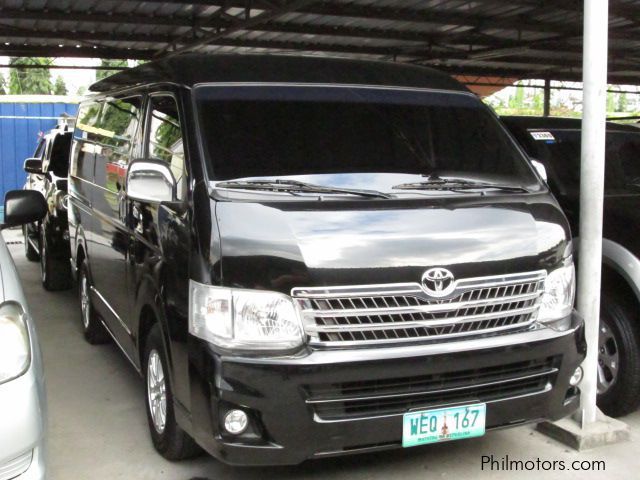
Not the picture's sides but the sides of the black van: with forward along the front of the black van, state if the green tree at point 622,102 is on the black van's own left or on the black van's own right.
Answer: on the black van's own left

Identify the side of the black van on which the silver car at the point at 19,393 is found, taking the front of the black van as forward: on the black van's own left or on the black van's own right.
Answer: on the black van's own right

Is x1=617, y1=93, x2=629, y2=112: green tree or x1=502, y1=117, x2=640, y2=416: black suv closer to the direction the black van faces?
the black suv

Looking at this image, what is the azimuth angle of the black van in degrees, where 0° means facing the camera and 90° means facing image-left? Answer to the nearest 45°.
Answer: approximately 315°
